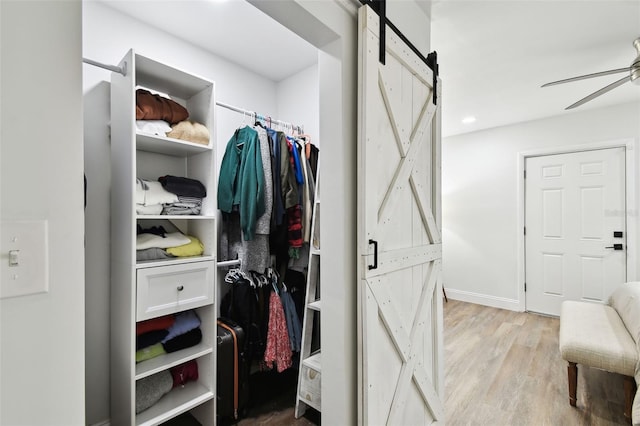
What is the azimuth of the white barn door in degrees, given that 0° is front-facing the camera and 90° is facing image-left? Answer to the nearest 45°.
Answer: approximately 315°

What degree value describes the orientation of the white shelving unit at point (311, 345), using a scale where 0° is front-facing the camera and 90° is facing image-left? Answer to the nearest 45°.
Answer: approximately 90°

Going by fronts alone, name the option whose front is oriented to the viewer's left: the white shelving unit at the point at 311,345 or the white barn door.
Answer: the white shelving unit

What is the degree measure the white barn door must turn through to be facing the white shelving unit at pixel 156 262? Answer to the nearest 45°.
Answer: approximately 135° to its right

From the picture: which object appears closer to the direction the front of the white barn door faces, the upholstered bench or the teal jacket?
the upholstered bench

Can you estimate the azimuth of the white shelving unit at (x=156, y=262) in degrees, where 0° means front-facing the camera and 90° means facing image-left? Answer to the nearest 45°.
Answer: approximately 315°

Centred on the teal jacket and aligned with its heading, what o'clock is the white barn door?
The white barn door is roughly at 9 o'clock from the teal jacket.

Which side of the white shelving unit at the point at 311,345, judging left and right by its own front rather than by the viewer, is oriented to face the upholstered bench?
back

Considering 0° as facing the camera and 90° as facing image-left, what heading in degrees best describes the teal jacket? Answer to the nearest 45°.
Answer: approximately 45°

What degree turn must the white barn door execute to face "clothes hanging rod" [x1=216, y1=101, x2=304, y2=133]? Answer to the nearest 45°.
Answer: approximately 180°
